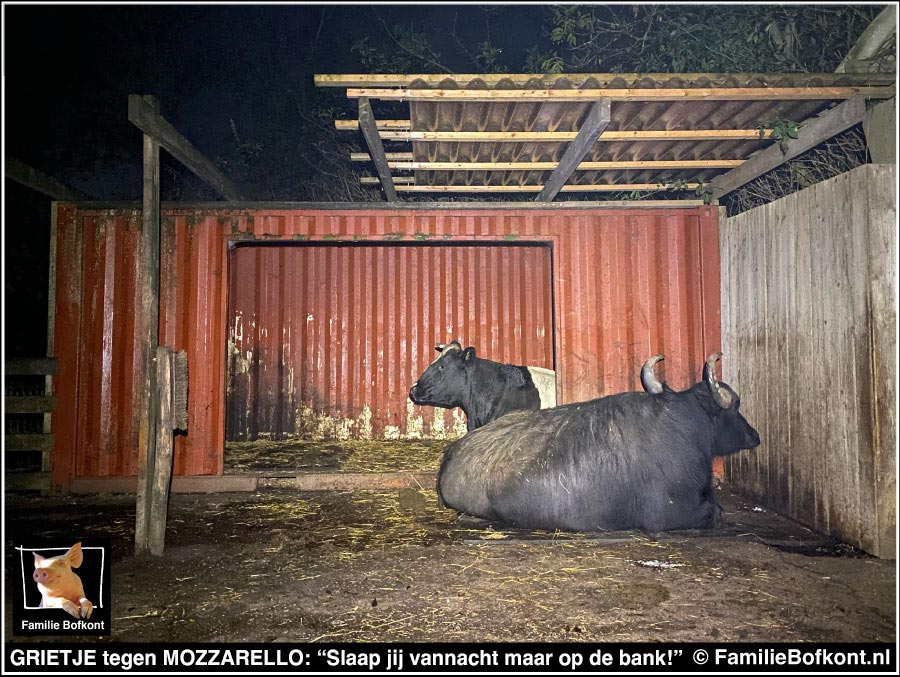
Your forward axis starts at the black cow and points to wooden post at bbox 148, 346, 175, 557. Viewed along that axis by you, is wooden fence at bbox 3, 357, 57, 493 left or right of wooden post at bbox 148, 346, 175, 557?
right

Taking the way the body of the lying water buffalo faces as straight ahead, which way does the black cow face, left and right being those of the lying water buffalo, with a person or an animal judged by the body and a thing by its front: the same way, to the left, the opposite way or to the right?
the opposite way

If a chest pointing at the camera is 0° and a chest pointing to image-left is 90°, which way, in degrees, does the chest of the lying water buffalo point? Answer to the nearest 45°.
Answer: approximately 270°

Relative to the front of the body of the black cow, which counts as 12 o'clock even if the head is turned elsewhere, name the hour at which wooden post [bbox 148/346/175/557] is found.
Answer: The wooden post is roughly at 10 o'clock from the black cow.

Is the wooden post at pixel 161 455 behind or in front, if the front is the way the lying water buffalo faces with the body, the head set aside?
behind

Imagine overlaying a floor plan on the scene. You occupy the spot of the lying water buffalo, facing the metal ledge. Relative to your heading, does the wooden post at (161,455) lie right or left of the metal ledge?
left

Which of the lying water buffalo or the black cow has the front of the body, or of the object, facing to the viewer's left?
the black cow

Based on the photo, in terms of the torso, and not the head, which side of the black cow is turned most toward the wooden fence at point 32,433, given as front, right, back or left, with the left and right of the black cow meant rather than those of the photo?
front

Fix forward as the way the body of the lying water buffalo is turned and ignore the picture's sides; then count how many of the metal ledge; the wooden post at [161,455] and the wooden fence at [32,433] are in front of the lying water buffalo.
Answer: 0

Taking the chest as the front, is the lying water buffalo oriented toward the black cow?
no

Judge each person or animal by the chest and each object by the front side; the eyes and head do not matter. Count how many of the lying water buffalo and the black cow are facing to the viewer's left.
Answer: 1

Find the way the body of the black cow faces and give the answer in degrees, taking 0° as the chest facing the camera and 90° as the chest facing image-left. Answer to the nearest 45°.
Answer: approximately 90°
